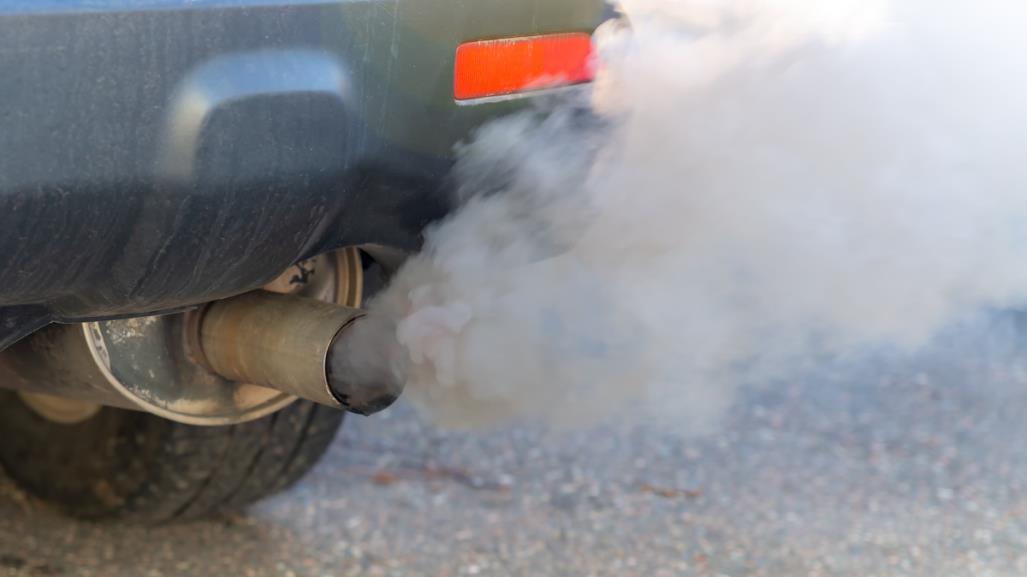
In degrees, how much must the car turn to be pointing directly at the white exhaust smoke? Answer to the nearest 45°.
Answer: approximately 135° to its right

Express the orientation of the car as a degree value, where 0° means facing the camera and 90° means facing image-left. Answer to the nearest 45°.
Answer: approximately 135°
